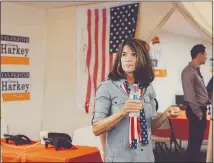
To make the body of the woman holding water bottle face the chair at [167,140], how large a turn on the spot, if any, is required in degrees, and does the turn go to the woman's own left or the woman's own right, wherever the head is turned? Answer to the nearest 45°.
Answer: approximately 135° to the woman's own left

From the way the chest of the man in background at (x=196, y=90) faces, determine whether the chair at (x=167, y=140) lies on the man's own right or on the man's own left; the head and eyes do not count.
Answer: on the man's own left
